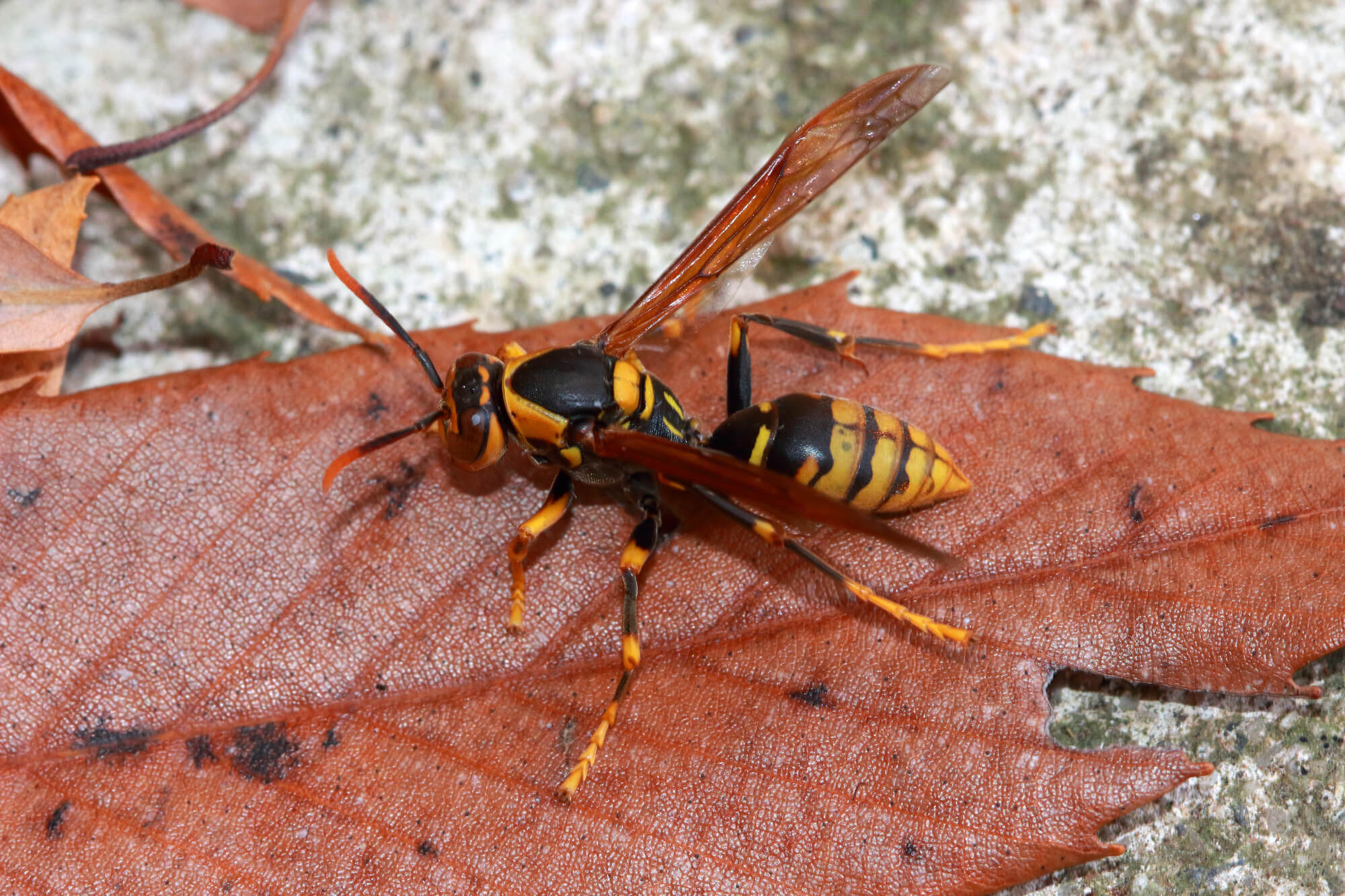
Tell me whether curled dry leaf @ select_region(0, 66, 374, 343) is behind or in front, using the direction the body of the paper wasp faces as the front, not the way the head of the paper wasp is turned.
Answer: in front

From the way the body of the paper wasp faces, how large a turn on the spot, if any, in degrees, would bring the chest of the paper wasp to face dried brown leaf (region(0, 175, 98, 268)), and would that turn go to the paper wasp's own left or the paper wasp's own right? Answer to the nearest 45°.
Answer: approximately 45° to the paper wasp's own right

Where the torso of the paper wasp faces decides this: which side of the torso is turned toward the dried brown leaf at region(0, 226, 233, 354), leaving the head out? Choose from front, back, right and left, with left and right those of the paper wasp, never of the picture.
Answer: front

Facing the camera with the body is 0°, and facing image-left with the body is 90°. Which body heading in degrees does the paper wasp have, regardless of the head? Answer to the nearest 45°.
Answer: approximately 90°
